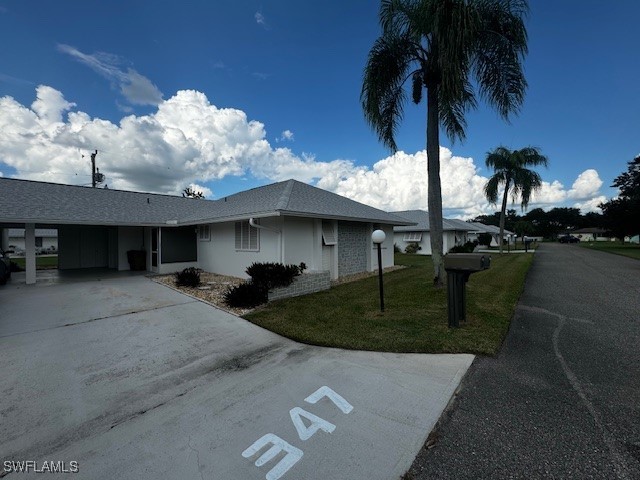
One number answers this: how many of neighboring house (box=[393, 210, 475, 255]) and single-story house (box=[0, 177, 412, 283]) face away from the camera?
0

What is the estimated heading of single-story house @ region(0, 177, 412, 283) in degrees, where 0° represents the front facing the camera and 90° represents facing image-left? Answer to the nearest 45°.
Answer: approximately 315°

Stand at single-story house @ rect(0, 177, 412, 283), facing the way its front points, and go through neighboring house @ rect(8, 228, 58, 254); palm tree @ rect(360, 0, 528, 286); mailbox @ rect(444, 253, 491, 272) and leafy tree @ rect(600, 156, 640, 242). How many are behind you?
1

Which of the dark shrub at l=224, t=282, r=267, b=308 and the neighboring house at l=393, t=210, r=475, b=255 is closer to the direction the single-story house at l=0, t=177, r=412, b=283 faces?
the dark shrub

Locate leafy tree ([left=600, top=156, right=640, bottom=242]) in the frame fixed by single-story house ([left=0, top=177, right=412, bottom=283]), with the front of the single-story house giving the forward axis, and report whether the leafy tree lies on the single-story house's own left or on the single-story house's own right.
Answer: on the single-story house's own left

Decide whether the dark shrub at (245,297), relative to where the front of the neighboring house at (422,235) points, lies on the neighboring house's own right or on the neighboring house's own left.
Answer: on the neighboring house's own right

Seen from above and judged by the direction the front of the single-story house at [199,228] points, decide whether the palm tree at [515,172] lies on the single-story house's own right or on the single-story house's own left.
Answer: on the single-story house's own left

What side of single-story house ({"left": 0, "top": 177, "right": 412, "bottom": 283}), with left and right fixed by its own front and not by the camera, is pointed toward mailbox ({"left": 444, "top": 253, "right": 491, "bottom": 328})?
front

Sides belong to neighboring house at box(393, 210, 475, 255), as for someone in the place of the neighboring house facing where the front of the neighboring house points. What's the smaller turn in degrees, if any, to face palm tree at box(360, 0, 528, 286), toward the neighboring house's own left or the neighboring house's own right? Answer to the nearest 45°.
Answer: approximately 45° to the neighboring house's own right

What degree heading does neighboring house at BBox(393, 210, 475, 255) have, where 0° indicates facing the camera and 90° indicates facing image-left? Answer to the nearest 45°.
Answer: approximately 315°

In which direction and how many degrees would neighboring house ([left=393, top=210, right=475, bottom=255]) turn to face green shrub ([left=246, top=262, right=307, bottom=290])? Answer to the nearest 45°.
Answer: approximately 45° to its right

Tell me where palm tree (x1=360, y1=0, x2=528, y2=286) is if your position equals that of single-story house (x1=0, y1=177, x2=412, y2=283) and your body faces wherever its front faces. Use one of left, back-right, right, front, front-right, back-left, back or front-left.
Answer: front

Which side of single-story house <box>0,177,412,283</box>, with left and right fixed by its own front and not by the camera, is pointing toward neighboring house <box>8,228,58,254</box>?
back

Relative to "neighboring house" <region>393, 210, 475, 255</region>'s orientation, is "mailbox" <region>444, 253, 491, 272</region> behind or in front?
in front

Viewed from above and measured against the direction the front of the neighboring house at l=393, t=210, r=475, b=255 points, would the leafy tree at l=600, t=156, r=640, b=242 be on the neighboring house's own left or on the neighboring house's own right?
on the neighboring house's own left
